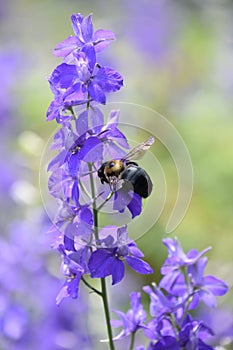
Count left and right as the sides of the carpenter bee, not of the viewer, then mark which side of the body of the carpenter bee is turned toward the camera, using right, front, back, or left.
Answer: left
